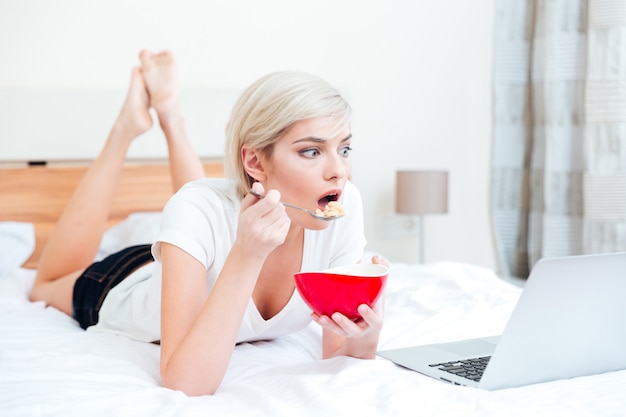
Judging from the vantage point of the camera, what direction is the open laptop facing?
facing away from the viewer and to the left of the viewer

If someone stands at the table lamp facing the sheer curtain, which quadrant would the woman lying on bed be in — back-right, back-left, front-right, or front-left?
back-right

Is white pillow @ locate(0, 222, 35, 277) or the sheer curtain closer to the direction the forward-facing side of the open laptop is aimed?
the white pillow

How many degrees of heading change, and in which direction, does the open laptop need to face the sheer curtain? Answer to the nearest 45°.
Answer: approximately 45° to its right
